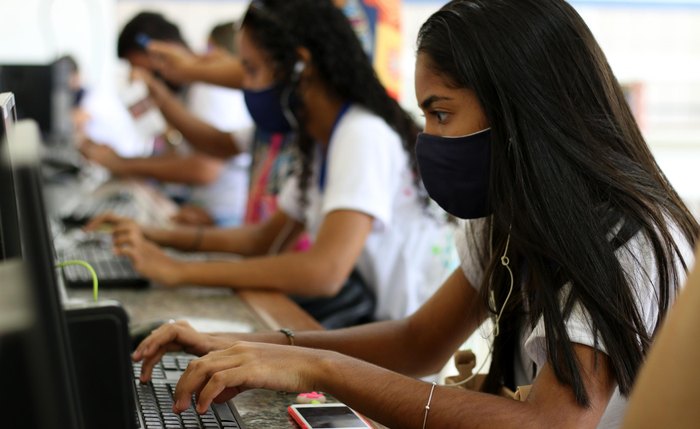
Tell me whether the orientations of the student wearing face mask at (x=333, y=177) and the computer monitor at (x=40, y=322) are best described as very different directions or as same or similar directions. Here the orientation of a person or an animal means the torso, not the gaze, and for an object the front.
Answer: very different directions

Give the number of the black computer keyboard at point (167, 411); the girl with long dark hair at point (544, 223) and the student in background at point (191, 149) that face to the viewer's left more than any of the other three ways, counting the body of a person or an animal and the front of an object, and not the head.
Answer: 2

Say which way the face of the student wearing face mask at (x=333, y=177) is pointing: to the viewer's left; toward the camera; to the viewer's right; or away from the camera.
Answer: to the viewer's left

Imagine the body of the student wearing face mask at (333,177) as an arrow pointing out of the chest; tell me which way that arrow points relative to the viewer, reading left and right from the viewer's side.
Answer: facing to the left of the viewer

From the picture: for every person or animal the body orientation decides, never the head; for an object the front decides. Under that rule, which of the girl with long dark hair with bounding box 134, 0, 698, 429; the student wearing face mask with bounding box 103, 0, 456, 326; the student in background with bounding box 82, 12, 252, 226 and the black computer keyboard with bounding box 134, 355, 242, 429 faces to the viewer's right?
the black computer keyboard

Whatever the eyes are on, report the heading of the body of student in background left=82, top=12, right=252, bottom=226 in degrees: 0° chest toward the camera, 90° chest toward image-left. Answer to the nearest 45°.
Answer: approximately 90°

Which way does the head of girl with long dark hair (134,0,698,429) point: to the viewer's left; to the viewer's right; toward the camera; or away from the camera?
to the viewer's left

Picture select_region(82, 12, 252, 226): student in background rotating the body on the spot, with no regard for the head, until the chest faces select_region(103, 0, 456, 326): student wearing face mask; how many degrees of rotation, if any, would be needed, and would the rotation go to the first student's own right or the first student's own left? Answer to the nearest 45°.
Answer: approximately 90° to the first student's own left

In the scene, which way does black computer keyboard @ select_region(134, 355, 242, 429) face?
to the viewer's right

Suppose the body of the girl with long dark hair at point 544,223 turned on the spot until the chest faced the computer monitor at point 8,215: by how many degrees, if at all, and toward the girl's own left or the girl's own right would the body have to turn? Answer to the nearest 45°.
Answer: approximately 45° to the girl's own left

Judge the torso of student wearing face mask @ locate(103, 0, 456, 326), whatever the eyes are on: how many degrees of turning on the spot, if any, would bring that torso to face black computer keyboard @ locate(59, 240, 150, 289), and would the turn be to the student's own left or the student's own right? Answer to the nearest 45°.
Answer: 0° — they already face it

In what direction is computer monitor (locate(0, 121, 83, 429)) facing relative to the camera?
to the viewer's right
